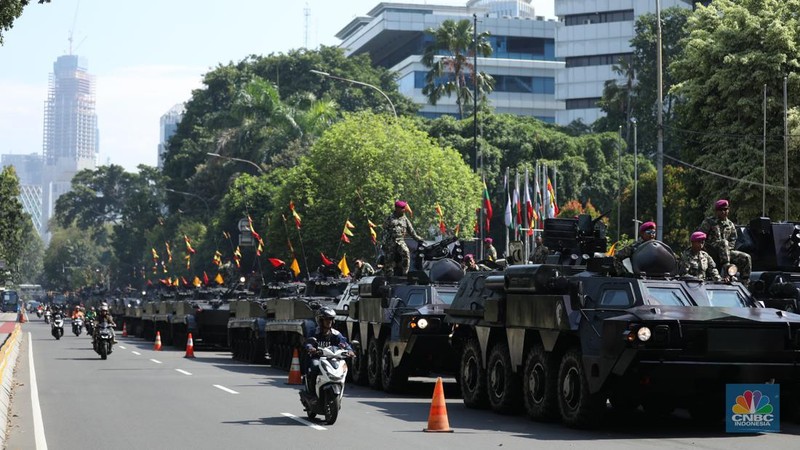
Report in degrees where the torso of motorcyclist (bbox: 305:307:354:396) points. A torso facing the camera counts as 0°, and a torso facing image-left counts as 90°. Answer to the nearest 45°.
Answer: approximately 315°

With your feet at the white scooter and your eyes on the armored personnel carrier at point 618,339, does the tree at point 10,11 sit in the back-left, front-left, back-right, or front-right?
back-left

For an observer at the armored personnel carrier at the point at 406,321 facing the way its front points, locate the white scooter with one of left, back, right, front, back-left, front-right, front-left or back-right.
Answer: front-right

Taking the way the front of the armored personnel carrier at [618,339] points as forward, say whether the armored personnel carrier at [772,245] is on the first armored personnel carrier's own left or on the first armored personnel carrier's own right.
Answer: on the first armored personnel carrier's own left

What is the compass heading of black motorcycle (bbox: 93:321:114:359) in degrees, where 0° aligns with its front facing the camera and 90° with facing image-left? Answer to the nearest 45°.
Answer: approximately 0°

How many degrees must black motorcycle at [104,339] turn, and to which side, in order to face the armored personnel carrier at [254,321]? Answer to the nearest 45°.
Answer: approximately 90° to its left
